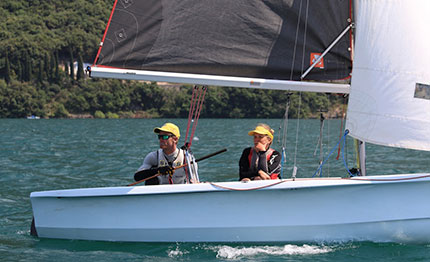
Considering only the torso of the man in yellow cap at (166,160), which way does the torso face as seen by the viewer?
toward the camera

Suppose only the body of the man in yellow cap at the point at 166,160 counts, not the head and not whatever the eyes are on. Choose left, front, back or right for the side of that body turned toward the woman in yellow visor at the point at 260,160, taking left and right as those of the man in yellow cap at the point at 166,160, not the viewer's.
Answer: left

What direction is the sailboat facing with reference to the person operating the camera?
facing to the right of the viewer
